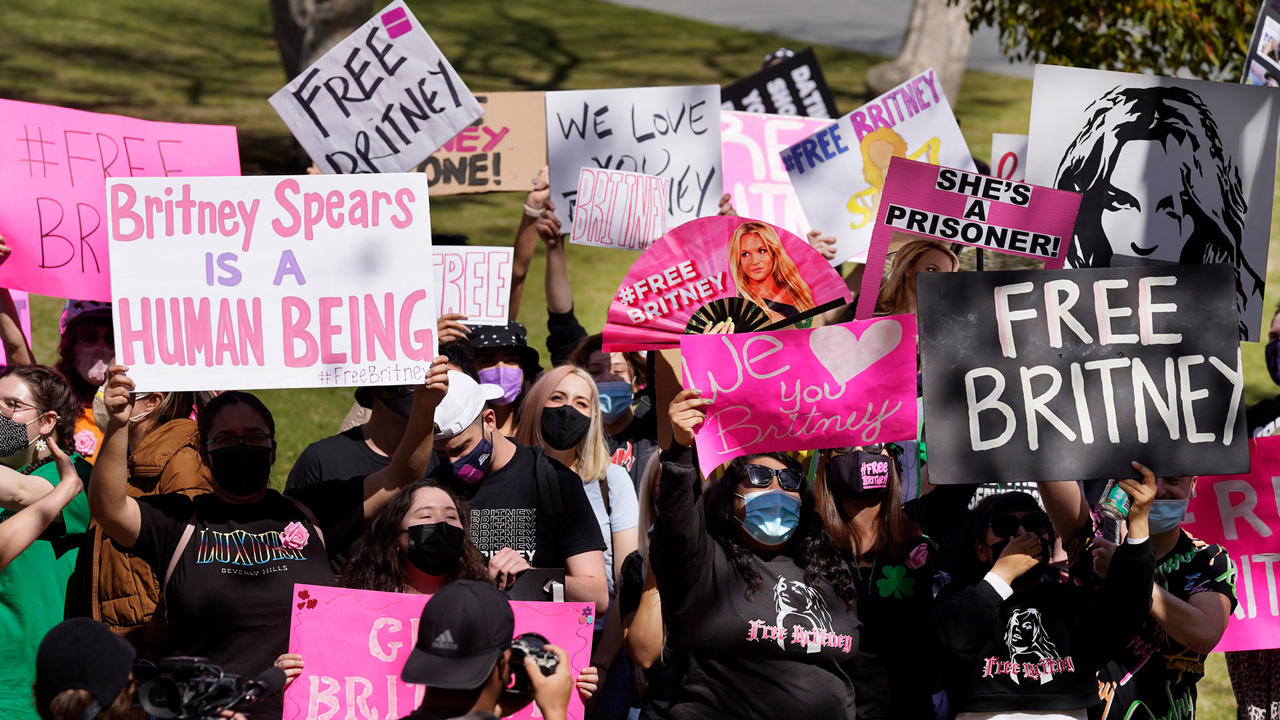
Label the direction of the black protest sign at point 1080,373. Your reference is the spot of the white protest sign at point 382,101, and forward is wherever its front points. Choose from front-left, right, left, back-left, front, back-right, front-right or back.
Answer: front-left

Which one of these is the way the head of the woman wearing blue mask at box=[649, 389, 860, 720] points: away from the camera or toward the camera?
toward the camera

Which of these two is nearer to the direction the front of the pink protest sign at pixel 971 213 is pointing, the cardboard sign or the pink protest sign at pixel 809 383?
the pink protest sign

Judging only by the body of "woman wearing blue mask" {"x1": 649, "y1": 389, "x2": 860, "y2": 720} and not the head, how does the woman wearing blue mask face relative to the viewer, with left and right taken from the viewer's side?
facing the viewer and to the right of the viewer

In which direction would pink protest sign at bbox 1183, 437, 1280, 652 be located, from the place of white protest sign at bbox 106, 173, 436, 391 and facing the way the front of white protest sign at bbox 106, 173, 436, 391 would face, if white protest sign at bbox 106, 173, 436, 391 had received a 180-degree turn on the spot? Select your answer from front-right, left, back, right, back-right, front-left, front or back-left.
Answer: right

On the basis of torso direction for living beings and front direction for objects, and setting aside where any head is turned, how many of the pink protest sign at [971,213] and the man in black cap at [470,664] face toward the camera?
1

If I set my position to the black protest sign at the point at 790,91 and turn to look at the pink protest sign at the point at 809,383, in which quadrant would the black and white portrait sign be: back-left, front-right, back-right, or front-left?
front-left

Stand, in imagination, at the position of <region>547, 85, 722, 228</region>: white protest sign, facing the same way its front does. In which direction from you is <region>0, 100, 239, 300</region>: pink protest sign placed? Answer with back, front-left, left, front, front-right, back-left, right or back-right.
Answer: front-right

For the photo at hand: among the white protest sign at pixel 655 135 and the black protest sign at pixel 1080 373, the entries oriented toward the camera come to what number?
2

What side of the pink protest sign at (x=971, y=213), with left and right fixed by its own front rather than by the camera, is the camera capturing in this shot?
front

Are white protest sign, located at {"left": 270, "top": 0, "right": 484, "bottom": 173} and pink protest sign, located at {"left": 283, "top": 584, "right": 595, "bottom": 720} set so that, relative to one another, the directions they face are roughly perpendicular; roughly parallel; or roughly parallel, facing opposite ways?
roughly parallel

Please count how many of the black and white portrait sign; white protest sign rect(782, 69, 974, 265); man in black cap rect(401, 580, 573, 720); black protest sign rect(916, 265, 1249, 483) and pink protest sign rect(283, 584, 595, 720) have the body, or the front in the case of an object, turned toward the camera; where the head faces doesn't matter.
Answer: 4

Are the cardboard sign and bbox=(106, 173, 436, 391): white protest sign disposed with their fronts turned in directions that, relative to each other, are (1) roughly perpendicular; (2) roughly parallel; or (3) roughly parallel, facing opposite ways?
roughly parallel

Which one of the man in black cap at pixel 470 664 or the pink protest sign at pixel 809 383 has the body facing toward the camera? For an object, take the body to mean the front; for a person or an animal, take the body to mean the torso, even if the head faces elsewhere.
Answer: the pink protest sign

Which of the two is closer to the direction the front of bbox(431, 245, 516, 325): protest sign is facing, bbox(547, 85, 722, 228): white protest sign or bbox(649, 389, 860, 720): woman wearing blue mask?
the woman wearing blue mask

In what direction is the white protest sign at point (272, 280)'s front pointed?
toward the camera

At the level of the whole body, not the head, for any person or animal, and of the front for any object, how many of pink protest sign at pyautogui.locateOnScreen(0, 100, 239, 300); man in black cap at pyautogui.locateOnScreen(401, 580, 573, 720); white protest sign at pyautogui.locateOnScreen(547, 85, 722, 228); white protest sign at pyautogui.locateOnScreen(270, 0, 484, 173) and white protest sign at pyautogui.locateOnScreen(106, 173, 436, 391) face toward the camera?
4

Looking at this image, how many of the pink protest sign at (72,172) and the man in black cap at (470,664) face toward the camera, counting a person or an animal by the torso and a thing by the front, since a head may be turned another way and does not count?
1

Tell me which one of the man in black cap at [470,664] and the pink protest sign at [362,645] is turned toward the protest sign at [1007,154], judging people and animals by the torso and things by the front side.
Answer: the man in black cap

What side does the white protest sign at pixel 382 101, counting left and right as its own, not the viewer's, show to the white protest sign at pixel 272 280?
front
